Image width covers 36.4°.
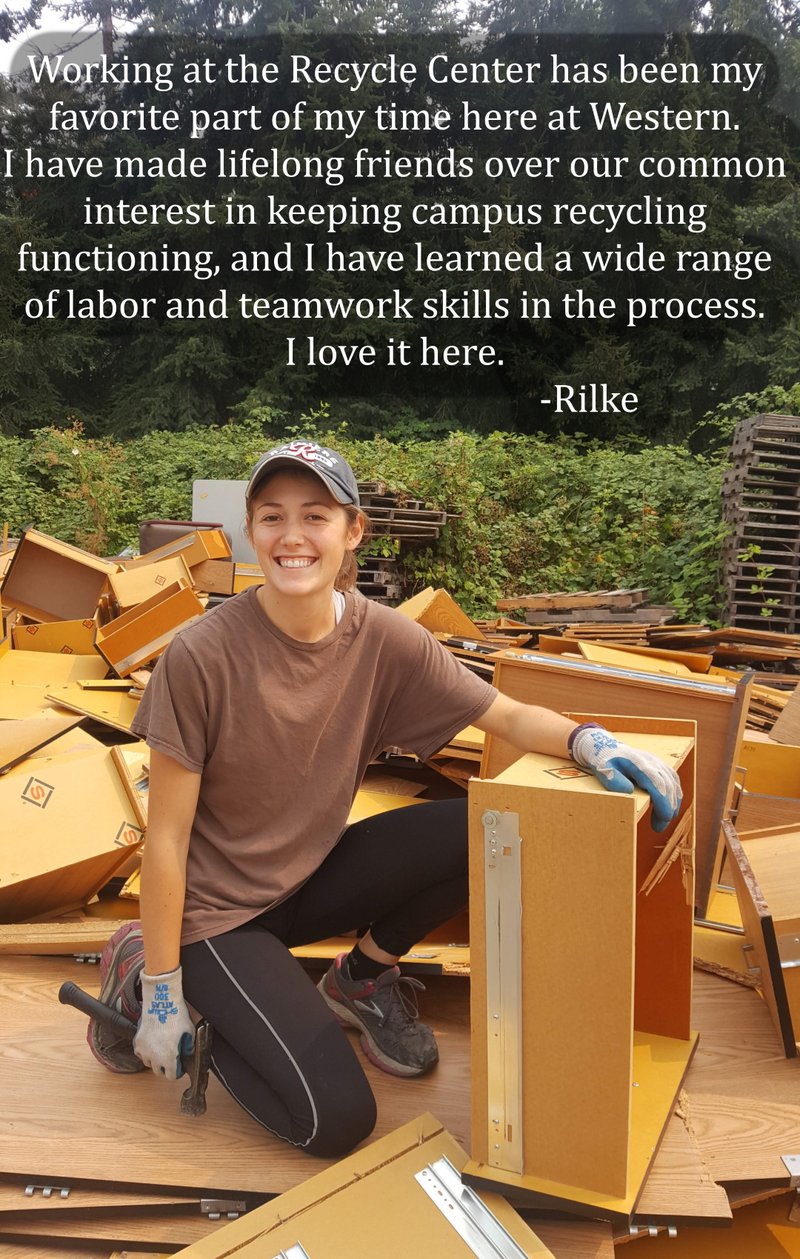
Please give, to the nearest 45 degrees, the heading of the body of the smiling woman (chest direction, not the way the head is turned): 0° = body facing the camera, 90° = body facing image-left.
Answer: approximately 315°

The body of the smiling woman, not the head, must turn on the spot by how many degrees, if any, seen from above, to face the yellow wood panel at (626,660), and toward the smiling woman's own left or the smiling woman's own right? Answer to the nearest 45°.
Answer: approximately 90° to the smiling woman's own left

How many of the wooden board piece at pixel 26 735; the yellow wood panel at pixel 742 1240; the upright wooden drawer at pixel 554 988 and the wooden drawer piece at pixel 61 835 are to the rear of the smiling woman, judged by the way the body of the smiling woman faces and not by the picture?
2

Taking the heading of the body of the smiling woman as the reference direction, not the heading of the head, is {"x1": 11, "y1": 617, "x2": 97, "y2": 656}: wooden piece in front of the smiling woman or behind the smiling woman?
behind

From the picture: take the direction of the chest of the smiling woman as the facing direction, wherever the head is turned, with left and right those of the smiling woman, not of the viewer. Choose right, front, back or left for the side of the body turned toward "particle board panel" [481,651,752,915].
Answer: left

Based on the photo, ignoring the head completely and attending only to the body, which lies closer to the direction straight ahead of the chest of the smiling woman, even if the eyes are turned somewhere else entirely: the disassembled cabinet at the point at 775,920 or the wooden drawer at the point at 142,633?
the disassembled cabinet

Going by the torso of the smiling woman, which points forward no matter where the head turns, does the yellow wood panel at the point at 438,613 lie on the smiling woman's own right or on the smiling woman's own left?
on the smiling woman's own left

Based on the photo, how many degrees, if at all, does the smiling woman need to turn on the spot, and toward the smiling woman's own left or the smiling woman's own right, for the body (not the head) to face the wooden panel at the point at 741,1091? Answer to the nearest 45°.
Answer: approximately 45° to the smiling woman's own left

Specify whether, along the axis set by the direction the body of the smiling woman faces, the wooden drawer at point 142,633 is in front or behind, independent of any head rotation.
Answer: behind

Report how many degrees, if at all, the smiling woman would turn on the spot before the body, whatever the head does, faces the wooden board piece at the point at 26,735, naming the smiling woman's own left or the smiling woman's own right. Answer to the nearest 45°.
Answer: approximately 180°
